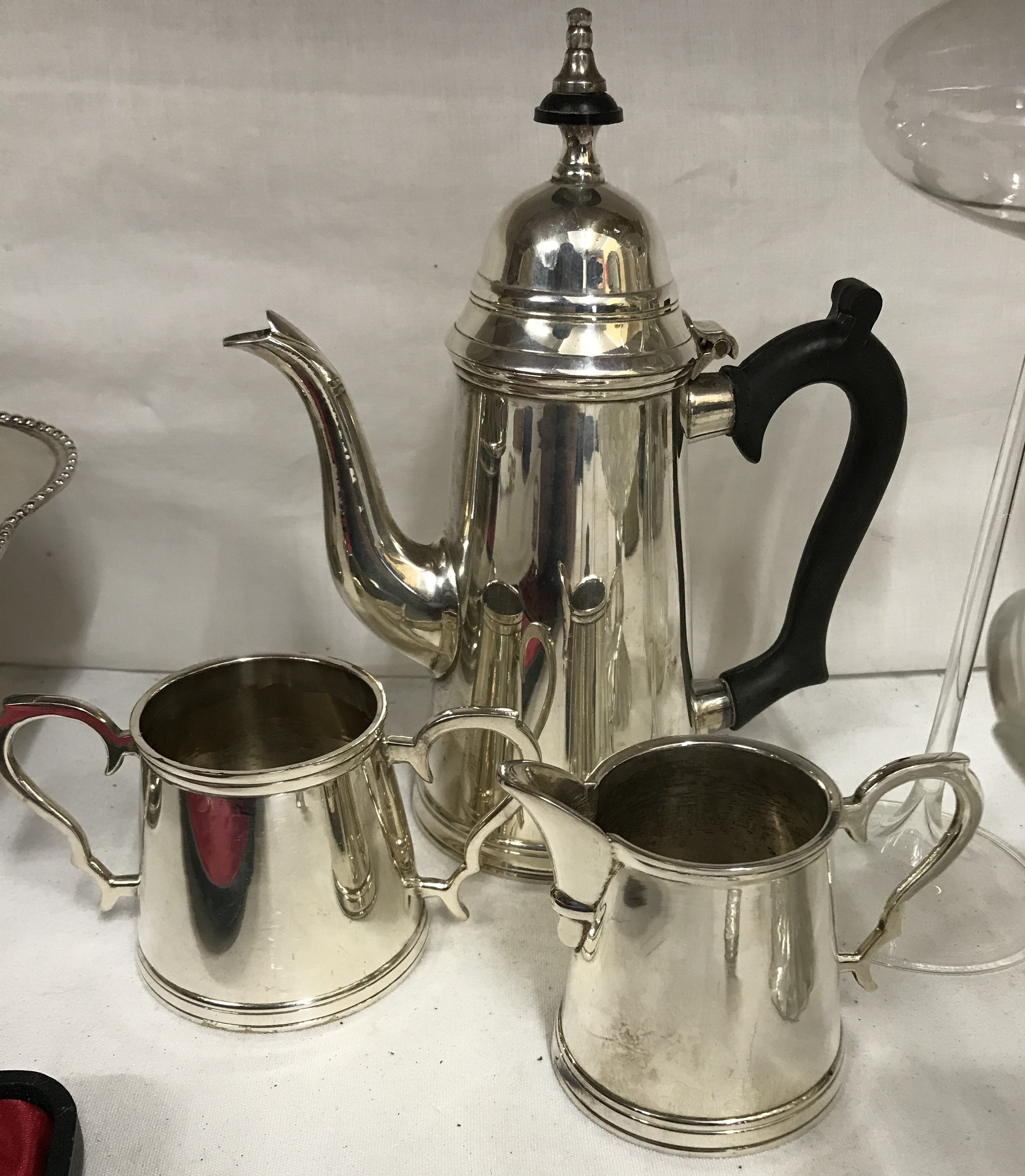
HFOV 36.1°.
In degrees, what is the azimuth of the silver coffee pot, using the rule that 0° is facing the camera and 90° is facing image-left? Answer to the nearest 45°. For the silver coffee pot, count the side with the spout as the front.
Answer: approximately 90°

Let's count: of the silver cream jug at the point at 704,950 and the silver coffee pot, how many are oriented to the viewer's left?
2

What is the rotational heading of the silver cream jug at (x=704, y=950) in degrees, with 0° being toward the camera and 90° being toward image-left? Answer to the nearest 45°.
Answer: approximately 90°
